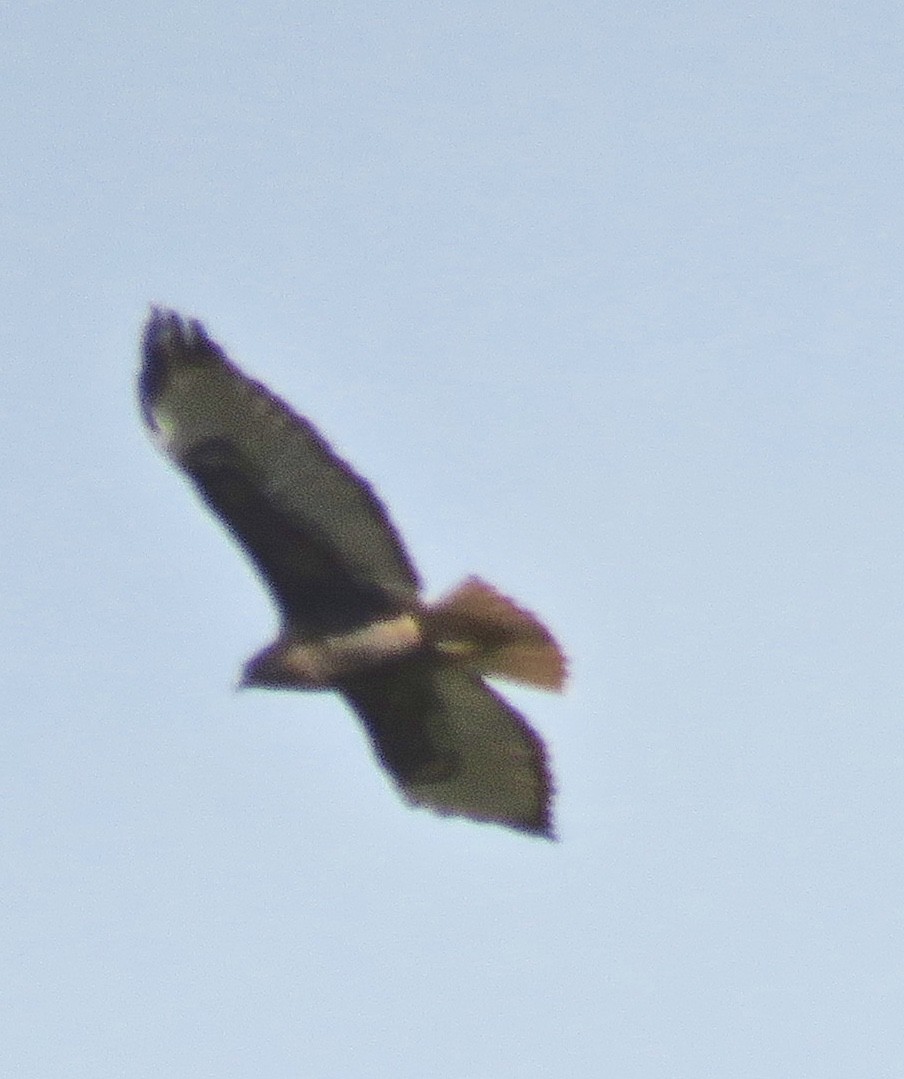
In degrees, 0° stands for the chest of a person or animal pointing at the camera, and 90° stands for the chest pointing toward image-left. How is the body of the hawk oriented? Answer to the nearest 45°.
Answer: approximately 90°
